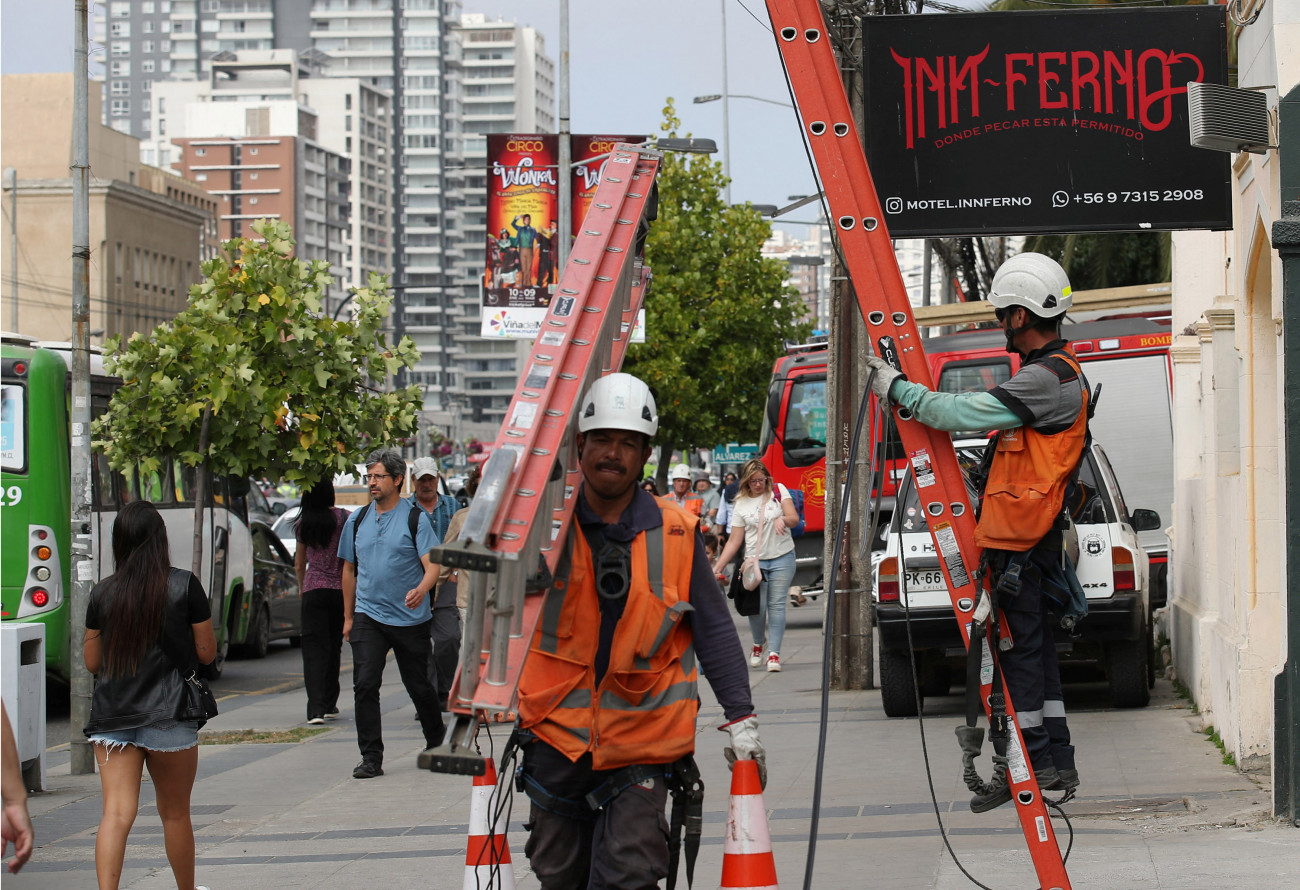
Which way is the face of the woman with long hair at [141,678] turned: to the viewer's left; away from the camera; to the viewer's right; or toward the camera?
away from the camera

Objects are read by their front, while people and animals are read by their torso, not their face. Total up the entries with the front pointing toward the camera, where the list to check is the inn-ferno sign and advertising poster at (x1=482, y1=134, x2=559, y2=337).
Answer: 2

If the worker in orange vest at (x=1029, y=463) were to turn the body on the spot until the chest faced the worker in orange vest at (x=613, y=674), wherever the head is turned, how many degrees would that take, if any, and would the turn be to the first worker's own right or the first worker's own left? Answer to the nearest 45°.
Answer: approximately 45° to the first worker's own left

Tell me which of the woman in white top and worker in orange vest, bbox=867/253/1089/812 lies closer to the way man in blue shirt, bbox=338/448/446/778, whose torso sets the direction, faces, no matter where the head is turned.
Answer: the worker in orange vest

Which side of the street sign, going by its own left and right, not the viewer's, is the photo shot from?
front

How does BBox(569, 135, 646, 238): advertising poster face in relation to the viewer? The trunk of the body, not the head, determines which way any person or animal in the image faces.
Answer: toward the camera

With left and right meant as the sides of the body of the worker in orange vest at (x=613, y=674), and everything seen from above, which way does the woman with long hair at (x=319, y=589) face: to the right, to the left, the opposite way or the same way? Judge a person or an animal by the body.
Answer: the opposite way

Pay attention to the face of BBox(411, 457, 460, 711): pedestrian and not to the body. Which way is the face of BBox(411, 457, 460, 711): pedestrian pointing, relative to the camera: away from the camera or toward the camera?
toward the camera

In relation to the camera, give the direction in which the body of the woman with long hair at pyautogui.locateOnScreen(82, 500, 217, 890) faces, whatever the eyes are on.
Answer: away from the camera

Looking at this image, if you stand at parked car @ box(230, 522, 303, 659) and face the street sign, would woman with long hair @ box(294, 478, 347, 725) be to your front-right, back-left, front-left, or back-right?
back-right

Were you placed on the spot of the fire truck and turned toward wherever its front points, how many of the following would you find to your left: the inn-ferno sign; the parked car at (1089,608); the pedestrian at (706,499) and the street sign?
2

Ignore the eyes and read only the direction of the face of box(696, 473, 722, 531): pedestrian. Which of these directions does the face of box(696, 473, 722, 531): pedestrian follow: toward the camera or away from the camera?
toward the camera

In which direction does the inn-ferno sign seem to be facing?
toward the camera

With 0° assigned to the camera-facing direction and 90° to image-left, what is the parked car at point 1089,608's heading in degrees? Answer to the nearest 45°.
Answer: approximately 180°

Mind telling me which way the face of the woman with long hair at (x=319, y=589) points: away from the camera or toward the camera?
away from the camera

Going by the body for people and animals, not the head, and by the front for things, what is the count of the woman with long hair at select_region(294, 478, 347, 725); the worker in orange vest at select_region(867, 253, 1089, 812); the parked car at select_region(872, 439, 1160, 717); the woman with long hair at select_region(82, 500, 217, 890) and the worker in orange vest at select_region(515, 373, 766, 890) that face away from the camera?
3

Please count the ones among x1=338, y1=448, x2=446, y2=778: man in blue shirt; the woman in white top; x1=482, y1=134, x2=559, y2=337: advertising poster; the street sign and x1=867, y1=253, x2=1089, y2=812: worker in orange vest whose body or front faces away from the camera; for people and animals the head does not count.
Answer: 0
